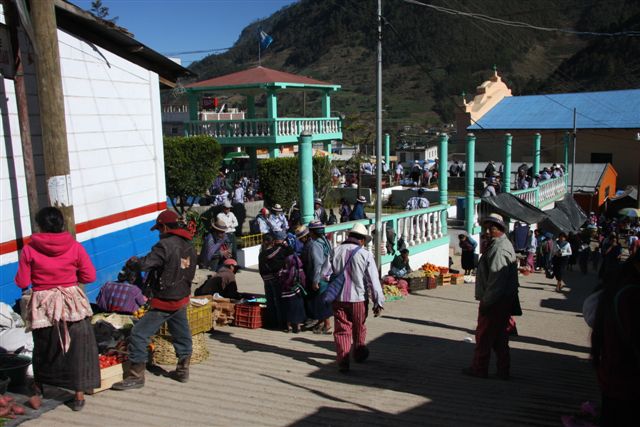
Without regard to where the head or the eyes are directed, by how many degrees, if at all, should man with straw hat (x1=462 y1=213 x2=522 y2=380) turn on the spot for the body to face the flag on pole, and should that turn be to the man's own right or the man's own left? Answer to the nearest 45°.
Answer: approximately 45° to the man's own right

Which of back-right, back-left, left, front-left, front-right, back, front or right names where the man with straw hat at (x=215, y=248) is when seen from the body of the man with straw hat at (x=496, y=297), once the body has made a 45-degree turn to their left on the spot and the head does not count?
right

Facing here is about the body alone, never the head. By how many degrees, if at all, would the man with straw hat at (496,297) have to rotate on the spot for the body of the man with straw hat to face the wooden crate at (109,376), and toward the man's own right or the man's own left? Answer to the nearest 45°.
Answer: approximately 45° to the man's own left

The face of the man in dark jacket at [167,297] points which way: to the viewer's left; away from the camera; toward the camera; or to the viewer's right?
to the viewer's left

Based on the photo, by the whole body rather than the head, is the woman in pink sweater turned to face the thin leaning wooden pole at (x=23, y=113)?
yes

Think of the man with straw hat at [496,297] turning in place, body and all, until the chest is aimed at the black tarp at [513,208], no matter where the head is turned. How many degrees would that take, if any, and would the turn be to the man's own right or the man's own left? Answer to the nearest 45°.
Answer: approximately 90° to the man's own right

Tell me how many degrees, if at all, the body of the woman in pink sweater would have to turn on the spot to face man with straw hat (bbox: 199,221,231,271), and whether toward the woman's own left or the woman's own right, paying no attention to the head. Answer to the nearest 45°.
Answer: approximately 45° to the woman's own right

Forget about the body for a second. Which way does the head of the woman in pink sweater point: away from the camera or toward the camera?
away from the camera

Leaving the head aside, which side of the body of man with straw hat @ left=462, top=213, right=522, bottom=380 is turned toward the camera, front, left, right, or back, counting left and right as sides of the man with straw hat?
left

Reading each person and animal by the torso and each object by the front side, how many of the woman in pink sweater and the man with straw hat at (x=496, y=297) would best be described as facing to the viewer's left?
1

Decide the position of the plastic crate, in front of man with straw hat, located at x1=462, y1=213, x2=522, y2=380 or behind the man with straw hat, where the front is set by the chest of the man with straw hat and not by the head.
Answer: in front

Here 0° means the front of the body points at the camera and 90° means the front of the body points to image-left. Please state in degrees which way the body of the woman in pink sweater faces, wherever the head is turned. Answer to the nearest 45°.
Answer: approximately 180°

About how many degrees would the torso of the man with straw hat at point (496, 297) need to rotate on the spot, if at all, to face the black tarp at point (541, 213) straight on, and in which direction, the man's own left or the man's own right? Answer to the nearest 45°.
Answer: approximately 90° to the man's own right

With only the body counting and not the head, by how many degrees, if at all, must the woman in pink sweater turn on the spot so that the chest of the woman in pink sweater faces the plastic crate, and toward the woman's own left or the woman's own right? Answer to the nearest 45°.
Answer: approximately 45° to the woman's own right

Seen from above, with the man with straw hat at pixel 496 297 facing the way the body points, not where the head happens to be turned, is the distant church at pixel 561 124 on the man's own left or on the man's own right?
on the man's own right

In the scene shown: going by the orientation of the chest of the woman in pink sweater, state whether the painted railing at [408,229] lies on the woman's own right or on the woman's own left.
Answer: on the woman's own right
